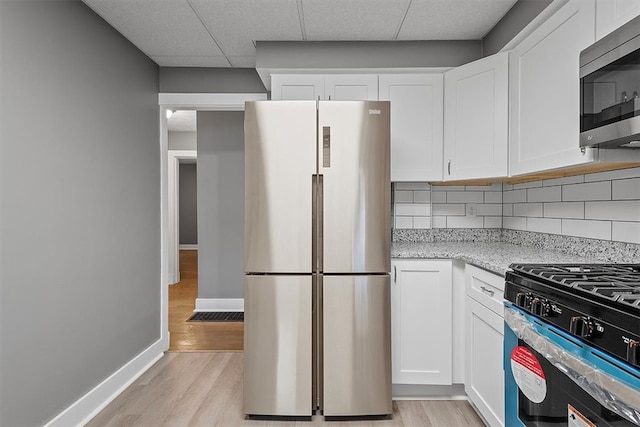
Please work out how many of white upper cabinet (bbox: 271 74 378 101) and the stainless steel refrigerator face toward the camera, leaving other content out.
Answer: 2

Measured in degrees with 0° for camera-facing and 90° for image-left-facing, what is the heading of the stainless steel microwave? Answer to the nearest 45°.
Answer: approximately 45°

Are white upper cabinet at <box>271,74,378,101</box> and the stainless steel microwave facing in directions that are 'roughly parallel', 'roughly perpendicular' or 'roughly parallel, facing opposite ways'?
roughly perpendicular

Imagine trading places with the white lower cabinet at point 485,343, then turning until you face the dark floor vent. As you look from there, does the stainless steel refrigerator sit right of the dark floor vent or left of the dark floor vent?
left

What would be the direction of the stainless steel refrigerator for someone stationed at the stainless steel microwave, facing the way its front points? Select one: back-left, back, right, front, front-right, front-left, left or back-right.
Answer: front-right

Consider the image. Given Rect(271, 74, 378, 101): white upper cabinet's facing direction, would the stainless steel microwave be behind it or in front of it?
in front

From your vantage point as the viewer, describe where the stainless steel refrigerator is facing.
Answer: facing the viewer

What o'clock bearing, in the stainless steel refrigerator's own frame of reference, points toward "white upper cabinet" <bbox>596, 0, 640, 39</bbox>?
The white upper cabinet is roughly at 10 o'clock from the stainless steel refrigerator.
